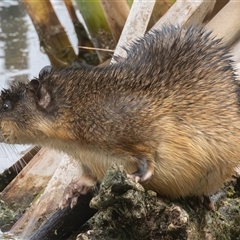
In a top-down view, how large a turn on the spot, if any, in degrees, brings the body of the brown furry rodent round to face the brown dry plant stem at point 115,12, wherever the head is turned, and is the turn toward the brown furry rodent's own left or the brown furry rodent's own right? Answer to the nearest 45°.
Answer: approximately 90° to the brown furry rodent's own right

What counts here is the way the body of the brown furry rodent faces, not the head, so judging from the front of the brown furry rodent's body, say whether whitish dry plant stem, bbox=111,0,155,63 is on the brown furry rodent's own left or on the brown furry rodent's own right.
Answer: on the brown furry rodent's own right

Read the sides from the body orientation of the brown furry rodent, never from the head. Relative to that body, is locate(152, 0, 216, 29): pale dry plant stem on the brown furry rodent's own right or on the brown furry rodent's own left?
on the brown furry rodent's own right

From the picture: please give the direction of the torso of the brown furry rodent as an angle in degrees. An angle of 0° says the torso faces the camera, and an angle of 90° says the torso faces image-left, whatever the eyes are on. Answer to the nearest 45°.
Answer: approximately 90°
